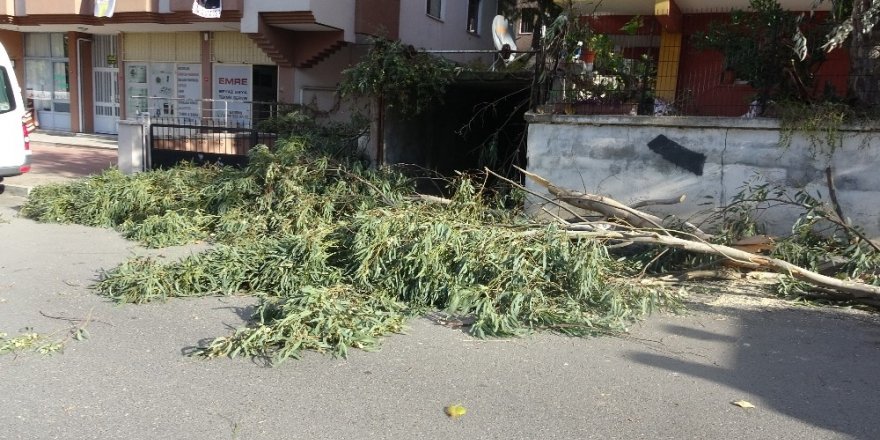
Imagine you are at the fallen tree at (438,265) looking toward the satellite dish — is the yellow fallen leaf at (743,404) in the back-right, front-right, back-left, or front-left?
back-right

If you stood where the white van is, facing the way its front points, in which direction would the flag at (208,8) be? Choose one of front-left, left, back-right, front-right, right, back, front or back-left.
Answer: back-right

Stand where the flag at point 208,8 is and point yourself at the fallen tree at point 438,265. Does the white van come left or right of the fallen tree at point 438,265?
right

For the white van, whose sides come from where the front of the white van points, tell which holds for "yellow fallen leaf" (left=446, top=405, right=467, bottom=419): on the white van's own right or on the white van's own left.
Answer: on the white van's own left

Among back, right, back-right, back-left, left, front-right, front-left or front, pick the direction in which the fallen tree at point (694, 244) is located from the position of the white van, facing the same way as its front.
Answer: back-left

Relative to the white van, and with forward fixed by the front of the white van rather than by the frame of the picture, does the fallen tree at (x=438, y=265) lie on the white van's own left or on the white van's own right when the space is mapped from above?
on the white van's own left

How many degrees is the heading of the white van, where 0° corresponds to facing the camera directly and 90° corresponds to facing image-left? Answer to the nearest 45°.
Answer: approximately 90°

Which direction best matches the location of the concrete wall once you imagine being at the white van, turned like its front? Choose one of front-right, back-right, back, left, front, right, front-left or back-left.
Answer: back-left

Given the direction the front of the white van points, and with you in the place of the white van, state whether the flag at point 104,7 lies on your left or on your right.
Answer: on your right
